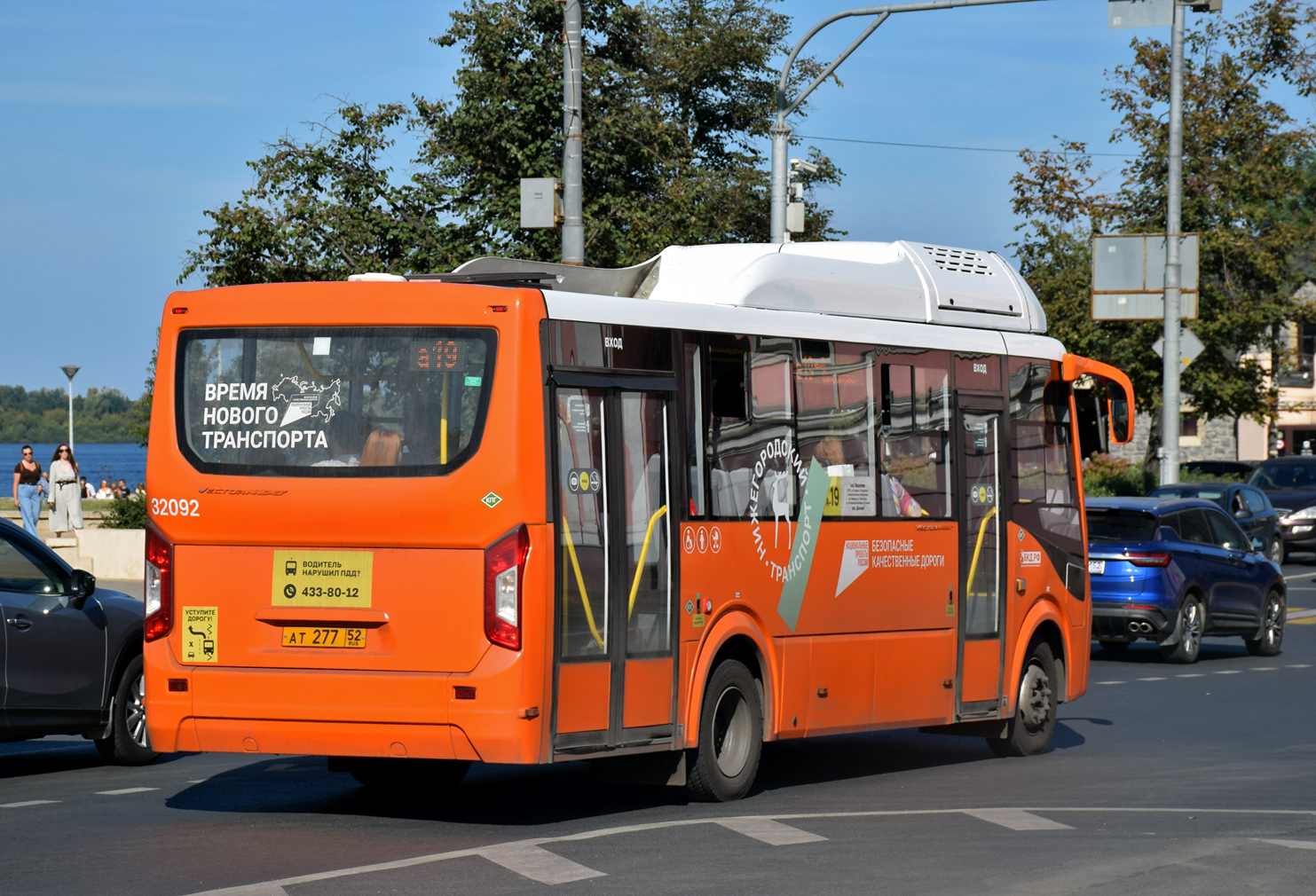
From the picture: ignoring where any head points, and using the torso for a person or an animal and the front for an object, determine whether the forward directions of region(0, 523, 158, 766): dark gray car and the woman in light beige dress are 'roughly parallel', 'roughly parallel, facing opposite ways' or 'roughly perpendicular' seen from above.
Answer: roughly perpendicular

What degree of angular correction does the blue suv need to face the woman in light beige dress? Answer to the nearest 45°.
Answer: approximately 135° to its left

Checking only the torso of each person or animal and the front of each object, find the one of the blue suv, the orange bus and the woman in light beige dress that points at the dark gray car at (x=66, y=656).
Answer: the woman in light beige dress

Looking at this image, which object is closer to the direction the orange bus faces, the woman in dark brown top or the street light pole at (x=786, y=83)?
the street light pole

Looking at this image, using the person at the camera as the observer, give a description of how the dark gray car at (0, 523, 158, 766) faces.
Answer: facing to the right of the viewer

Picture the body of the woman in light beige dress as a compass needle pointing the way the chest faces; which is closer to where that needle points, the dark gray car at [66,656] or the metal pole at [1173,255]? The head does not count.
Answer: the dark gray car

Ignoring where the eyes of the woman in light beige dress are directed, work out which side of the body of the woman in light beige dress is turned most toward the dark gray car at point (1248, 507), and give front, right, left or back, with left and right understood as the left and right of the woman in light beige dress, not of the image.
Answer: left

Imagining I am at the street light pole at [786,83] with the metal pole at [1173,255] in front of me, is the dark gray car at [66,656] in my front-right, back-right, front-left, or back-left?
back-right

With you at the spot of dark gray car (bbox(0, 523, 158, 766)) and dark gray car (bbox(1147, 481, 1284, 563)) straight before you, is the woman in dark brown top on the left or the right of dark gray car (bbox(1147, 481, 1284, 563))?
left

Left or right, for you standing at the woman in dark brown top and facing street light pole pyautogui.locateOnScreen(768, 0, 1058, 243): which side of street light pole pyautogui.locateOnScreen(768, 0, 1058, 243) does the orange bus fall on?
right

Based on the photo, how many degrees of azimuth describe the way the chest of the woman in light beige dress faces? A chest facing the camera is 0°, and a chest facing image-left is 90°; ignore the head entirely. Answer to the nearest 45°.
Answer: approximately 0°
